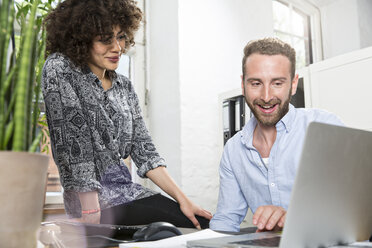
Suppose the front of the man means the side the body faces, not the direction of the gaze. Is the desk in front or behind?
in front

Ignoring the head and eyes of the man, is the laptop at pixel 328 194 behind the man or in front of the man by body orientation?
in front

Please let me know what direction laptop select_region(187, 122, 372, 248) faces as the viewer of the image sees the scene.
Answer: facing away from the viewer and to the left of the viewer

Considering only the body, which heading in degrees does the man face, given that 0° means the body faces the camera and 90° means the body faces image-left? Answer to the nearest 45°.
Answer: approximately 0°

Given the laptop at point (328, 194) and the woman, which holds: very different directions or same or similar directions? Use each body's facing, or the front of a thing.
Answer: very different directions

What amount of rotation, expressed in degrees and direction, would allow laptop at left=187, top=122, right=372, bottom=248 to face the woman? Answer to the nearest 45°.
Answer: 0° — it already faces them

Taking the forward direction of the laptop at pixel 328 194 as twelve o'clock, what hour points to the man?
The man is roughly at 1 o'clock from the laptop.

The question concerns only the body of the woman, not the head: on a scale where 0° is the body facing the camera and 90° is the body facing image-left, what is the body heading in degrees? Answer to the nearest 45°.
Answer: approximately 315°

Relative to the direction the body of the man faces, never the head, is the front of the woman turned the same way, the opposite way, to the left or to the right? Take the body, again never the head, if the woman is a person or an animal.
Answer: to the left

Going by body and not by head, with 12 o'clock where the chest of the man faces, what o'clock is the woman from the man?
The woman is roughly at 3 o'clock from the man.

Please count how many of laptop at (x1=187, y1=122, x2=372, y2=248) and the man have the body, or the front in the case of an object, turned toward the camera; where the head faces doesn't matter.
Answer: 1

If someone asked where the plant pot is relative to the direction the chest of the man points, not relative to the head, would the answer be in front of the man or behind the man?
in front

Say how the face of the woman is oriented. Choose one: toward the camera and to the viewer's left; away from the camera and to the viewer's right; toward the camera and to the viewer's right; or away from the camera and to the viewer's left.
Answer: toward the camera and to the viewer's right
